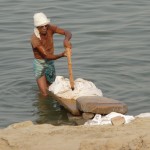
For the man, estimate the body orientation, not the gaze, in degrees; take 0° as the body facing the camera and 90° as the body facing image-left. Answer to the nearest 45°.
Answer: approximately 315°
